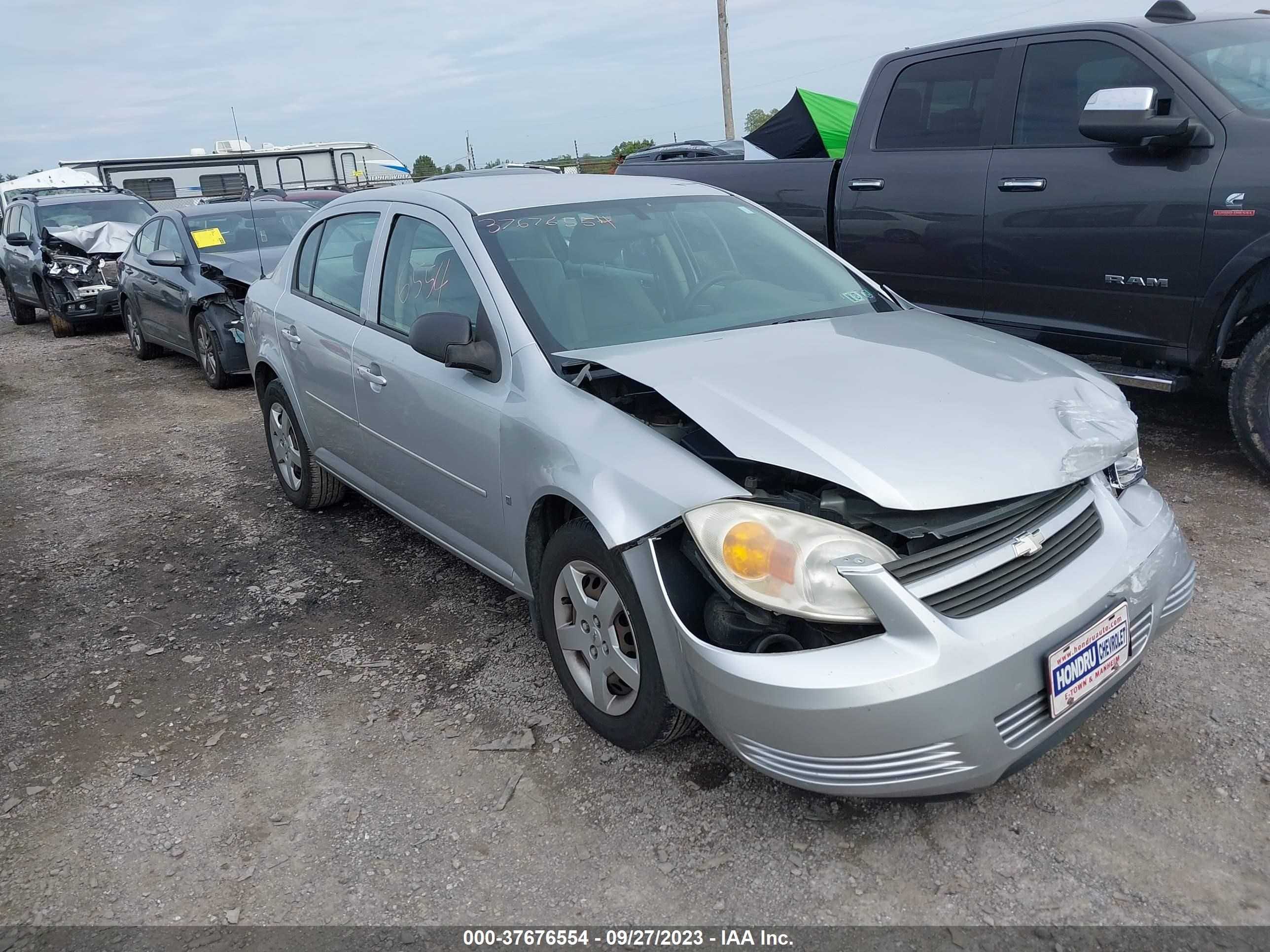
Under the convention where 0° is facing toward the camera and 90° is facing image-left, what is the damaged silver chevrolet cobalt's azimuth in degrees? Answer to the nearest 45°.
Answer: approximately 315°

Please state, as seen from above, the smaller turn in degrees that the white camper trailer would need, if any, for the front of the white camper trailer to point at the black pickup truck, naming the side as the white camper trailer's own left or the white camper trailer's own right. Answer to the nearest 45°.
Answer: approximately 90° to the white camper trailer's own right

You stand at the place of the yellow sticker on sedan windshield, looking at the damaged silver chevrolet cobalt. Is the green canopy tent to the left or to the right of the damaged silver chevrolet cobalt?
left

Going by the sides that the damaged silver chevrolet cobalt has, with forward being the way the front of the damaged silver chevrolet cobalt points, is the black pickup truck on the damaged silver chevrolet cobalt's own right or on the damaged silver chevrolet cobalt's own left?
on the damaged silver chevrolet cobalt's own left

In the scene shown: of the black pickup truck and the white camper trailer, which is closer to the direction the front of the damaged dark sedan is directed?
the black pickup truck

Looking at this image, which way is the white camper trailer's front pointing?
to the viewer's right

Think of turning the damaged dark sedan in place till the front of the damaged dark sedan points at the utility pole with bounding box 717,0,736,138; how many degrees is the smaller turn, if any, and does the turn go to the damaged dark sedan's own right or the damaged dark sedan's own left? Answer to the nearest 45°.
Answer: approximately 90° to the damaged dark sedan's own left
